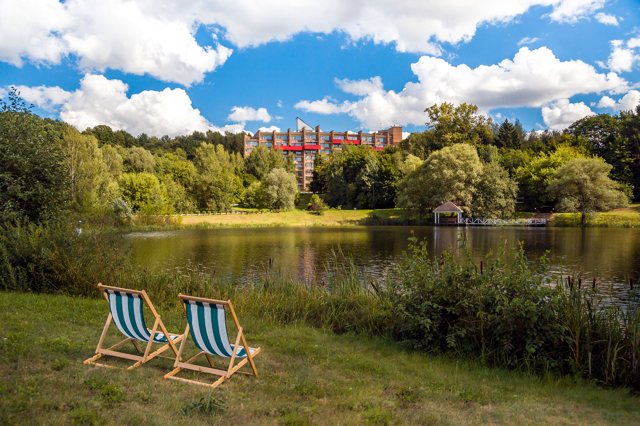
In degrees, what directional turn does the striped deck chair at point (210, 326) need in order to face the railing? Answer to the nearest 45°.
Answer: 0° — it already faces it

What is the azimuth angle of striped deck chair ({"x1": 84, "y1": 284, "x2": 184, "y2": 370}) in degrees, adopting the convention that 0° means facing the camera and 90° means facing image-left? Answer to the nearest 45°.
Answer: approximately 225°

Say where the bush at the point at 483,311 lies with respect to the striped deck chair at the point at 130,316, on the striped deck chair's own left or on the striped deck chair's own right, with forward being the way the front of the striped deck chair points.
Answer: on the striped deck chair's own right

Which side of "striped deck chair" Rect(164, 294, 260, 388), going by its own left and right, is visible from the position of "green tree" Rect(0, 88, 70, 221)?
left

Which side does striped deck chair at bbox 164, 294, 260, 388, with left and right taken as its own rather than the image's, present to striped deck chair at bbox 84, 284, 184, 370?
left

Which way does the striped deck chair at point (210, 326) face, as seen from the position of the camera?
facing away from the viewer and to the right of the viewer

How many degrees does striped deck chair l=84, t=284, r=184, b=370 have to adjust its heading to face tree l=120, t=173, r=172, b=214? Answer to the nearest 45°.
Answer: approximately 45° to its left

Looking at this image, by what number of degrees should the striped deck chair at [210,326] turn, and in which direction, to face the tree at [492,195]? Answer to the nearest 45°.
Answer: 0° — it already faces it

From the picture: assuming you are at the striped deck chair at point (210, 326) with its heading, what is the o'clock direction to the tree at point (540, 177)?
The tree is roughly at 12 o'clock from the striped deck chair.
